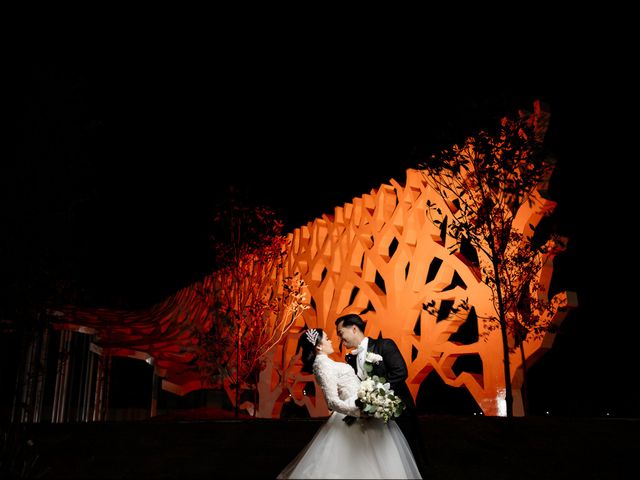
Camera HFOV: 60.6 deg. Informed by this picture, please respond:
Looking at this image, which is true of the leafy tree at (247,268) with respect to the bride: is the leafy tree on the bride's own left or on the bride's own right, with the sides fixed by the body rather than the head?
on the bride's own left

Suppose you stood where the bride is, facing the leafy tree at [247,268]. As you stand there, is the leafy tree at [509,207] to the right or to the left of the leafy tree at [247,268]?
right

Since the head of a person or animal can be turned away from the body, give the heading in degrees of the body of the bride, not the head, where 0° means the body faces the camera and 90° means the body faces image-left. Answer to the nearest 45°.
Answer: approximately 270°

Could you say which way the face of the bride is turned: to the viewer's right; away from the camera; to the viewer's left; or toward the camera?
to the viewer's right

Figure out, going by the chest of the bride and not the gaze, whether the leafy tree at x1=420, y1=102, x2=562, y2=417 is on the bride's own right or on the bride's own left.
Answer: on the bride's own left

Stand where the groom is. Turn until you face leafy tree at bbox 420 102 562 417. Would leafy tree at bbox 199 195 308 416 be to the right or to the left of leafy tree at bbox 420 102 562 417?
left
